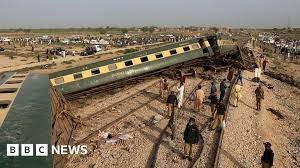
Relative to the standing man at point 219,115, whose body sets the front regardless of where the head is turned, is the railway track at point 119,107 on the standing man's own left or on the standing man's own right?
on the standing man's own left

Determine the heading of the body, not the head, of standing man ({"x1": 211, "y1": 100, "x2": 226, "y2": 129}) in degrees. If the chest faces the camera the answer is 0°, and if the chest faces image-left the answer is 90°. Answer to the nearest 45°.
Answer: approximately 180°
